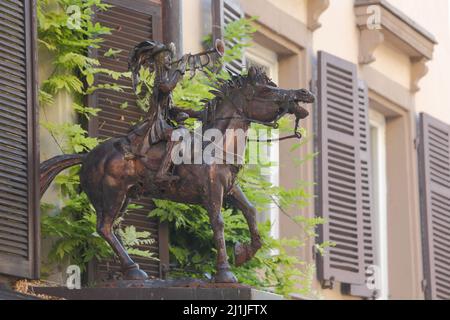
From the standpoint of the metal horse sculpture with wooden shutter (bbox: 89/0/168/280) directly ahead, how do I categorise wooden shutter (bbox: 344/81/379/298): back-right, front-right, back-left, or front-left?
front-right

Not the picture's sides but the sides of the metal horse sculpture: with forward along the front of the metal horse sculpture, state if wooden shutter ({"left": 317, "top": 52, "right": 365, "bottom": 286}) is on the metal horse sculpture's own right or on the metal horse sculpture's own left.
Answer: on the metal horse sculpture's own left

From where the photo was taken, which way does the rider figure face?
to the viewer's right

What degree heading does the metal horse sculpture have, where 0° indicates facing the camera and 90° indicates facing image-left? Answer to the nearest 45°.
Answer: approximately 270°

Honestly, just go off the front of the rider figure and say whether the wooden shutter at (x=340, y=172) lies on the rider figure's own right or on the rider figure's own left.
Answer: on the rider figure's own left

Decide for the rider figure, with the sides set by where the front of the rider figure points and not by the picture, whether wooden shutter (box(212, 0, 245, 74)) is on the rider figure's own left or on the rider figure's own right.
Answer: on the rider figure's own left

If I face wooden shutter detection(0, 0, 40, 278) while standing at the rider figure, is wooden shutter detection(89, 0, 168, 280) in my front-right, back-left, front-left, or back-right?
front-right
